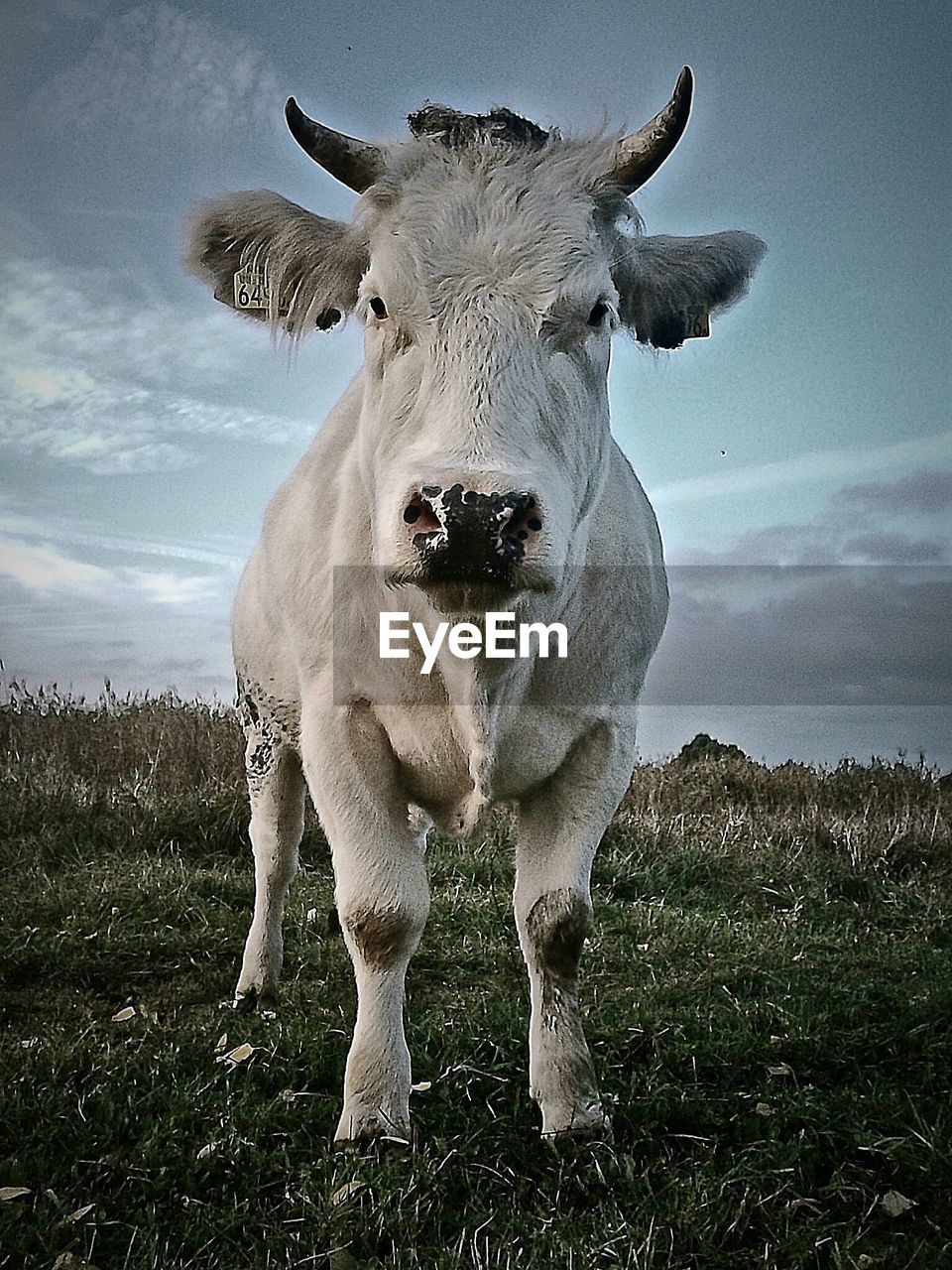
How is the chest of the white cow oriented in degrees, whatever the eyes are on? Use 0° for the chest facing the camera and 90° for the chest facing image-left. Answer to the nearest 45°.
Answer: approximately 0°
